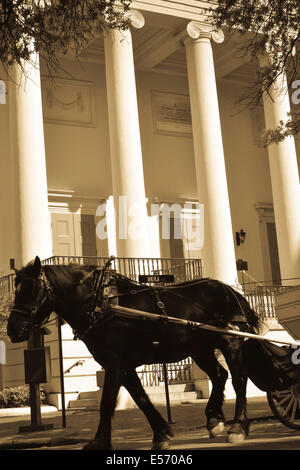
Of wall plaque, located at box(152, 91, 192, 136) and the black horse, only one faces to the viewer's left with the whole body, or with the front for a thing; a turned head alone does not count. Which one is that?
the black horse

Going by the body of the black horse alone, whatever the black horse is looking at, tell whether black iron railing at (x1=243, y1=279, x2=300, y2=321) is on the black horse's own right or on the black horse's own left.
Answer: on the black horse's own right

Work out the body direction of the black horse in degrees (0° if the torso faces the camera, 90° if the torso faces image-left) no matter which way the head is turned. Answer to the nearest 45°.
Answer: approximately 90°

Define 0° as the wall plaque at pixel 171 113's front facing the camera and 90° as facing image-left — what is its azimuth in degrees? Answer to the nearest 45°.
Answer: approximately 315°

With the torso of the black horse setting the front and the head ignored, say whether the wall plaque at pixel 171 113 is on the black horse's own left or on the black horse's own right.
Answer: on the black horse's own right

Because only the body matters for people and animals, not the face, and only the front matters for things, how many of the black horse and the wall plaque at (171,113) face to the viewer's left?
1
